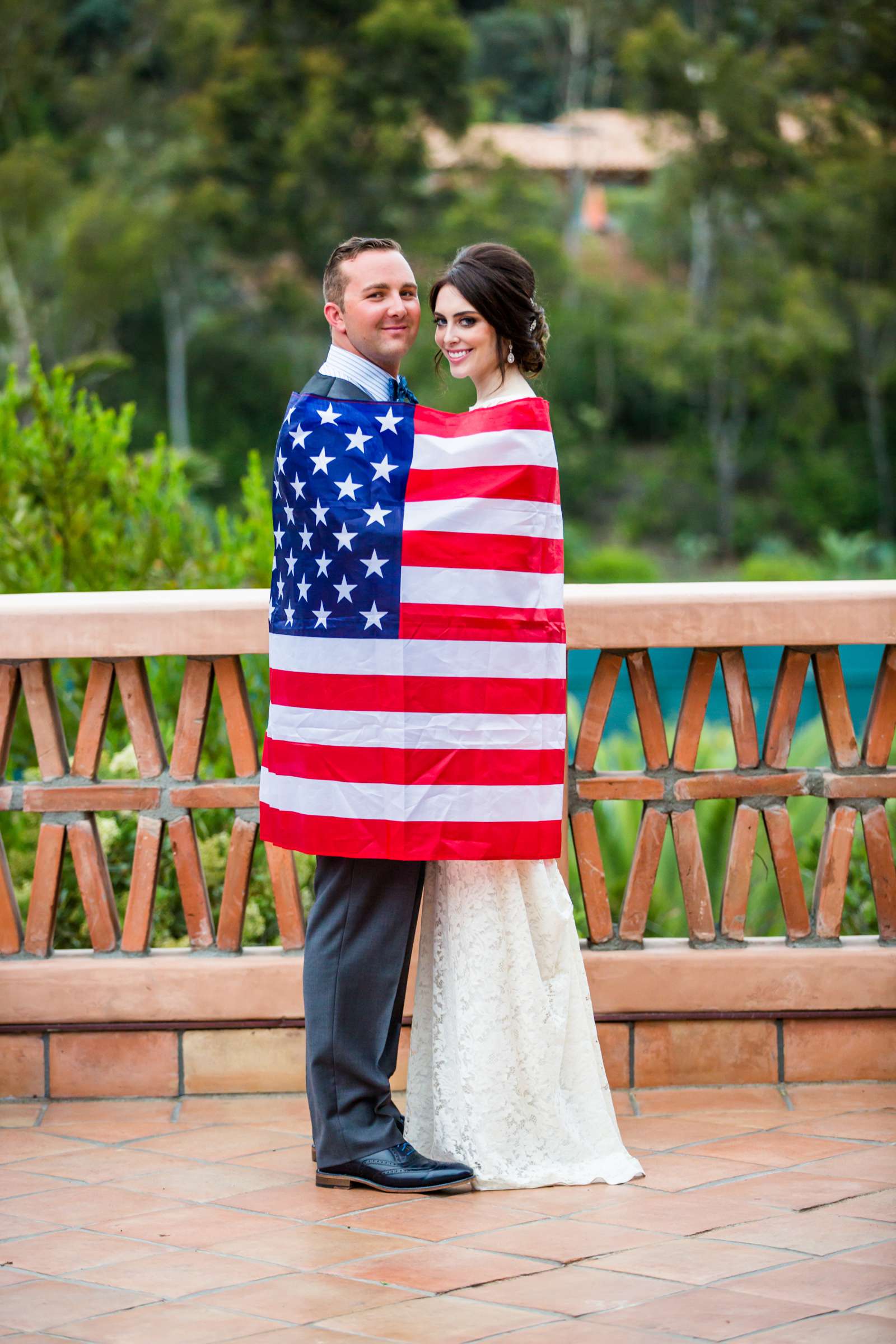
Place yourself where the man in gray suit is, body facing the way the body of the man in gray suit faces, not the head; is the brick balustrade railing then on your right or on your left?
on your left

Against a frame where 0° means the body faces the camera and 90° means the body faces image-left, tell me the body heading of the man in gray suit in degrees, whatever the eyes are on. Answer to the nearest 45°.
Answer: approximately 270°

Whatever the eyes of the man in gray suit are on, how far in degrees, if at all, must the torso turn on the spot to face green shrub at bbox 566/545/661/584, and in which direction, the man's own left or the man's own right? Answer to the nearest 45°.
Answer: approximately 90° to the man's own left
